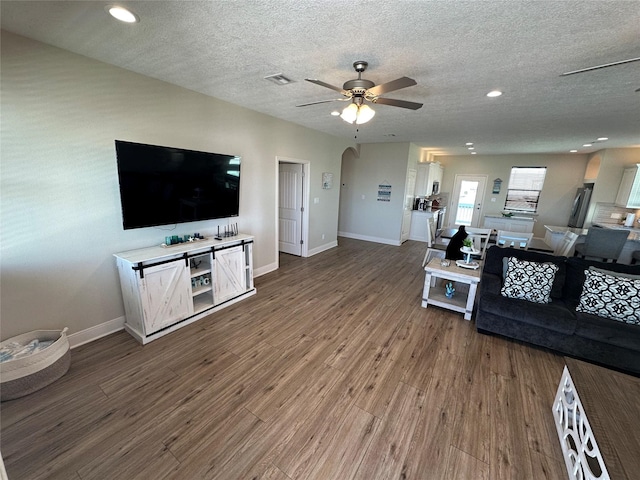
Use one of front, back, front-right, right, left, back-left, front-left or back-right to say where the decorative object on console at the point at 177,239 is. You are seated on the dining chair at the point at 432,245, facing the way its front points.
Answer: back-right

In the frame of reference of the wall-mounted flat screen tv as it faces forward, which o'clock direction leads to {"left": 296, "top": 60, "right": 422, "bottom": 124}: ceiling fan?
The ceiling fan is roughly at 12 o'clock from the wall-mounted flat screen tv.

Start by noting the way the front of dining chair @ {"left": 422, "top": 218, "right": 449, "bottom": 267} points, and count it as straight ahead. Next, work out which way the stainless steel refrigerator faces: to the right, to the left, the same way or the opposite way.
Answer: the opposite way

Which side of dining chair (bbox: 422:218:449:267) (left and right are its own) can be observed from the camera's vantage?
right

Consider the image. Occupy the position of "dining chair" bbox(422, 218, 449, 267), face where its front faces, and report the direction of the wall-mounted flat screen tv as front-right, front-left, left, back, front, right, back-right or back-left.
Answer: back-right

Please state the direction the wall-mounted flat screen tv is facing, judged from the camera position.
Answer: facing the viewer and to the right of the viewer

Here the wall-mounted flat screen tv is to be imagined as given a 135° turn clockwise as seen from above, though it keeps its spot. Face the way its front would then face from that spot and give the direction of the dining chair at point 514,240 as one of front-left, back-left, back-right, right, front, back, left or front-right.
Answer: back

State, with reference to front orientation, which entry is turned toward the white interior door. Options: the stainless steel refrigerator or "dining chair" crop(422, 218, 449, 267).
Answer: the stainless steel refrigerator

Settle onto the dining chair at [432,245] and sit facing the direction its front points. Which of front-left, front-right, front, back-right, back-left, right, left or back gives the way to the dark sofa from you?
front-right

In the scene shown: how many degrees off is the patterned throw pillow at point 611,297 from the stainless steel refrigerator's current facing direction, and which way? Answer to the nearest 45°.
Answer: approximately 45° to its left

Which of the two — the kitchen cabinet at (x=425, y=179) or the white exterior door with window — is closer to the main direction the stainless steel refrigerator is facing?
the kitchen cabinet

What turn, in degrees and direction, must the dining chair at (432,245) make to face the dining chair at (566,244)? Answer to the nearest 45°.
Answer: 0° — it already faces it

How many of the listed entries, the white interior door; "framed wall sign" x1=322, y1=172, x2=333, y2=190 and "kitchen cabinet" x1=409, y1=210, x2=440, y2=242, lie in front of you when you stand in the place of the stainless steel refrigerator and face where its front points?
3

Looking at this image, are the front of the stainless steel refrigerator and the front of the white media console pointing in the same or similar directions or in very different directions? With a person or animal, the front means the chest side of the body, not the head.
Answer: very different directions

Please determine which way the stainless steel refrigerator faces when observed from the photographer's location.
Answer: facing the viewer and to the left of the viewer

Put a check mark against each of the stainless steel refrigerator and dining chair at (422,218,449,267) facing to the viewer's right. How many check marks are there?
1

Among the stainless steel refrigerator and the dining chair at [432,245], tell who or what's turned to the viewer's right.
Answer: the dining chair

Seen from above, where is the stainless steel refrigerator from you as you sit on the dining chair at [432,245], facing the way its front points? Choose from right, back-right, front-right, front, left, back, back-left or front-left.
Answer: front-left
